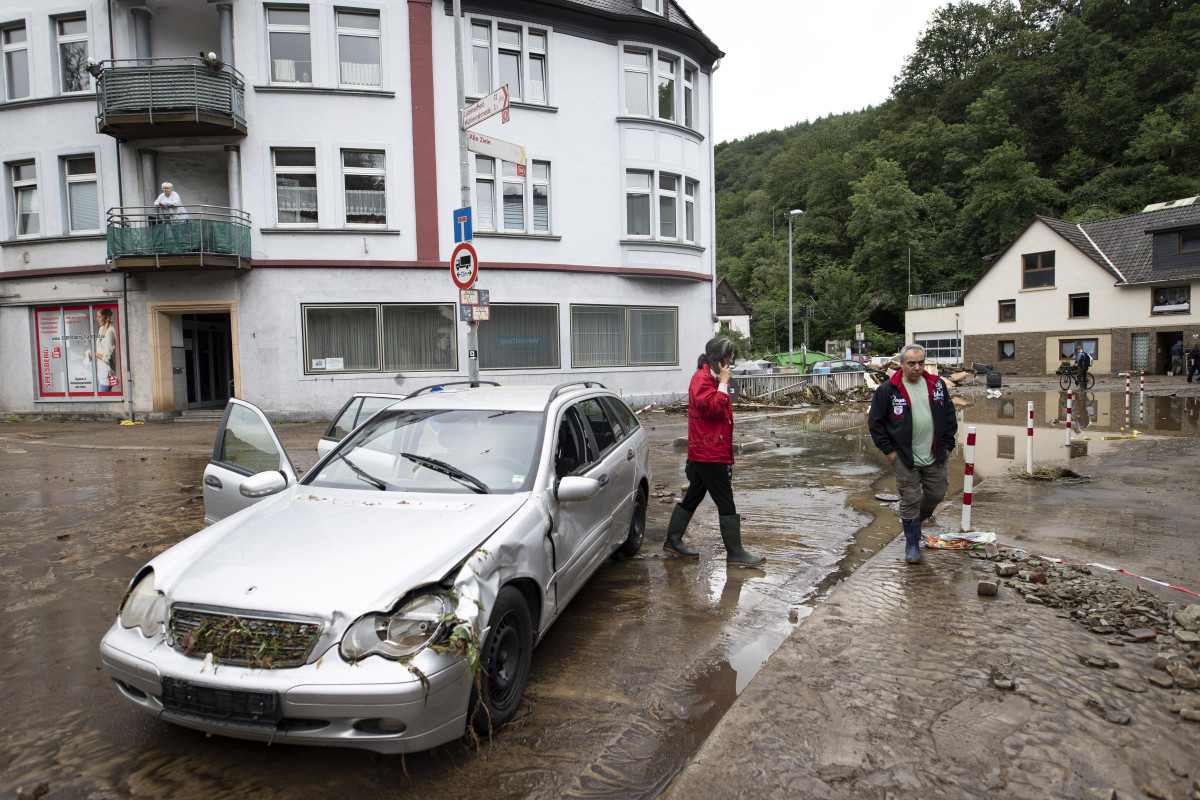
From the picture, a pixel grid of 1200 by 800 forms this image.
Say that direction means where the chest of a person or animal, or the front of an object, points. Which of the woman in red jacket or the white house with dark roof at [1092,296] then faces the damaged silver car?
the white house with dark roof

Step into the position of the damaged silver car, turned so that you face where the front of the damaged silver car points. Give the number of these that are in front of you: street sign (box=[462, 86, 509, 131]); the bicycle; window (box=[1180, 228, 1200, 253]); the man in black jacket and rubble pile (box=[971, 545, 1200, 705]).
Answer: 0

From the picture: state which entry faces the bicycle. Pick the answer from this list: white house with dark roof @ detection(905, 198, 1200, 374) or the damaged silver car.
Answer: the white house with dark roof

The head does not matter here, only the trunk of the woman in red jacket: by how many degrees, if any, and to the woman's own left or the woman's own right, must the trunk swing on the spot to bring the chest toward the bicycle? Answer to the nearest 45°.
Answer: approximately 45° to the woman's own left

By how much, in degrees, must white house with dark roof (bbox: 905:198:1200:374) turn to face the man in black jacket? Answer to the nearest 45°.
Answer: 0° — it already faces them

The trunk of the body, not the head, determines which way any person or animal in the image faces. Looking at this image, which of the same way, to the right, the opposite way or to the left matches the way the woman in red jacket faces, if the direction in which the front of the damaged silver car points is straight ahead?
to the left

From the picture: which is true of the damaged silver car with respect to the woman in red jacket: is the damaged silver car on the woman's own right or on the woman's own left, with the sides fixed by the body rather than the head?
on the woman's own right

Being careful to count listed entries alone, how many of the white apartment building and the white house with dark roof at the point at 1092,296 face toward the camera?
2

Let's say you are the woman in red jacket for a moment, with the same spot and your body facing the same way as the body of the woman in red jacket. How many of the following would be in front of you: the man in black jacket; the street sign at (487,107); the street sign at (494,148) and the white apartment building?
1

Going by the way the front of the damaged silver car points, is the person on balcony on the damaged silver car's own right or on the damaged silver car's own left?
on the damaged silver car's own right

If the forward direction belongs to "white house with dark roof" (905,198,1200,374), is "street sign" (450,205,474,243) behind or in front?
in front

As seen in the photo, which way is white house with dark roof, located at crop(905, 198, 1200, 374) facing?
toward the camera

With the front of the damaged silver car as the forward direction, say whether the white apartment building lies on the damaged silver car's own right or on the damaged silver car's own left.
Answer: on the damaged silver car's own right

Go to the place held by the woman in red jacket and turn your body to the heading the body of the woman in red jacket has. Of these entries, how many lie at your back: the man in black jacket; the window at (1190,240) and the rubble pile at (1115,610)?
0

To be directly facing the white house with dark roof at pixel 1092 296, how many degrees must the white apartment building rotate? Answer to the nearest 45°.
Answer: approximately 90° to its left

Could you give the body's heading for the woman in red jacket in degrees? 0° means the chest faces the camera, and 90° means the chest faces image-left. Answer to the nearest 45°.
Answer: approximately 270°

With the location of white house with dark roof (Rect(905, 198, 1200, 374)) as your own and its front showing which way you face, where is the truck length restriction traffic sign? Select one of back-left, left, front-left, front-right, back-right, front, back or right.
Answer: front

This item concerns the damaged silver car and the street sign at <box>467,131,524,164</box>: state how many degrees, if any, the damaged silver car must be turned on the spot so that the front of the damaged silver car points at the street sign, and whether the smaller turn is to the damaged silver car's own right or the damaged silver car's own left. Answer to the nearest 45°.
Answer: approximately 135° to the damaged silver car's own right

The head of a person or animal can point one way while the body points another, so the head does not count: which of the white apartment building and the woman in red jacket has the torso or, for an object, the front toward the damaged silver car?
the white apartment building
